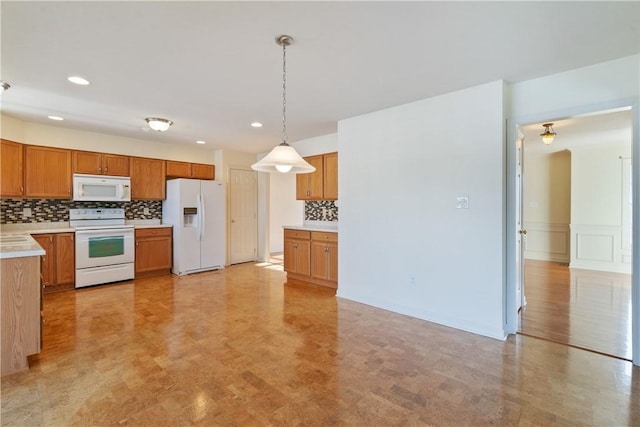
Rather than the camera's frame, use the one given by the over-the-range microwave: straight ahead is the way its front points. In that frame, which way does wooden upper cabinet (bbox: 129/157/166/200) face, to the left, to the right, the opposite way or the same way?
the same way

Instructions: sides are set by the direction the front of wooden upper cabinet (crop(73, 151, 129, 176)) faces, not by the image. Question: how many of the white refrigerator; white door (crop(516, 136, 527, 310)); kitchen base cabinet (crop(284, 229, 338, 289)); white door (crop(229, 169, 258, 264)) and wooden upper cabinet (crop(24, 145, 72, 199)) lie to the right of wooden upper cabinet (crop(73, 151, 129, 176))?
1

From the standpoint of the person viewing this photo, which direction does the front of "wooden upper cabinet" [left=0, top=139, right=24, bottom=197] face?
facing the viewer and to the right of the viewer

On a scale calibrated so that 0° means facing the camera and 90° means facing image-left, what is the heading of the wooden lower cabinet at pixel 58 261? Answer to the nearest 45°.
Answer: approximately 0°

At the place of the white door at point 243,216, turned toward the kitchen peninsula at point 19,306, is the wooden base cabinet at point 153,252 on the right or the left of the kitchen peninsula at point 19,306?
right

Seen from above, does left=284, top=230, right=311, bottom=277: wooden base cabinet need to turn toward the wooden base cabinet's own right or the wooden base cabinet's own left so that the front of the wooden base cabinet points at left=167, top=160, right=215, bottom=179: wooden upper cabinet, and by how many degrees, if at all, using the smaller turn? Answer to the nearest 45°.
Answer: approximately 90° to the wooden base cabinet's own right

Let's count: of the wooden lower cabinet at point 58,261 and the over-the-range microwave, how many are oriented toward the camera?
2

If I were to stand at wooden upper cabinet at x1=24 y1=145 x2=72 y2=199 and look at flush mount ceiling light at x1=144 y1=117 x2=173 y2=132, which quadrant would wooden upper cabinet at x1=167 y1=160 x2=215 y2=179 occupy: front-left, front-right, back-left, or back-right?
front-left

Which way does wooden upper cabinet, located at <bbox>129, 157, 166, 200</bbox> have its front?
toward the camera

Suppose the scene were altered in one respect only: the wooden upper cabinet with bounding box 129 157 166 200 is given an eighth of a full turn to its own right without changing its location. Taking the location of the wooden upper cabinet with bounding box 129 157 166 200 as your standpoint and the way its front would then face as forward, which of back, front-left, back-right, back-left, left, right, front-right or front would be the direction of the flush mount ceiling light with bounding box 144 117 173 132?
front-left

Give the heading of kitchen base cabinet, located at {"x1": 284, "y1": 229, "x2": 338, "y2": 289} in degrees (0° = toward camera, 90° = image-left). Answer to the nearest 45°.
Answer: approximately 45°

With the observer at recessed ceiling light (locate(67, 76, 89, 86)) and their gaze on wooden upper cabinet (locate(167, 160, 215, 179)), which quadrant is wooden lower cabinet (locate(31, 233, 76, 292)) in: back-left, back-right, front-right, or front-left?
front-left
